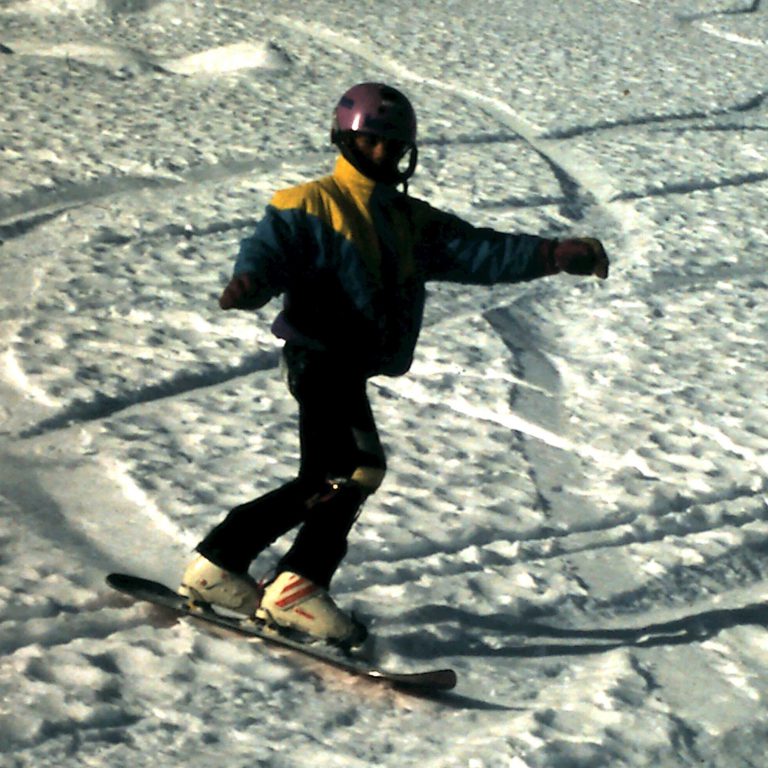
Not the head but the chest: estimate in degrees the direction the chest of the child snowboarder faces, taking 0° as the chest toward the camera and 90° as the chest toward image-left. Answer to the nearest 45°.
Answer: approximately 315°
